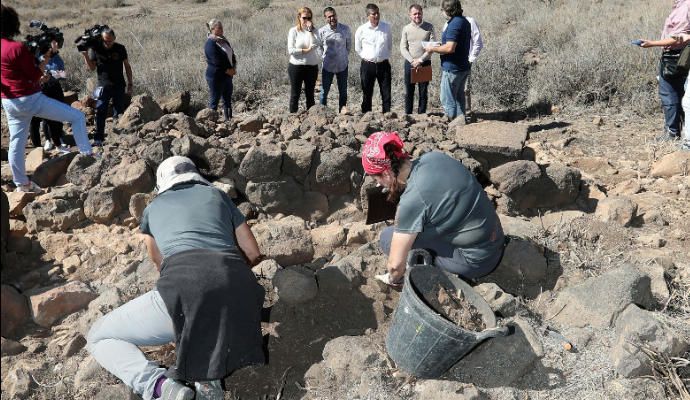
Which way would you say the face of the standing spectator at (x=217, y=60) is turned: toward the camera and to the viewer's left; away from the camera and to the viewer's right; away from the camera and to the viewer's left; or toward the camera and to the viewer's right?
toward the camera and to the viewer's right

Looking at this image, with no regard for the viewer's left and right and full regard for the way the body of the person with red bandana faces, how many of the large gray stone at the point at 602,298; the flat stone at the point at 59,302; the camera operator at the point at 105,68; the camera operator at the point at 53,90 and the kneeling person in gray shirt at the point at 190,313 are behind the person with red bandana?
1

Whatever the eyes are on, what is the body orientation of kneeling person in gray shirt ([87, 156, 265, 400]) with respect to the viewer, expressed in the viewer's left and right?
facing away from the viewer

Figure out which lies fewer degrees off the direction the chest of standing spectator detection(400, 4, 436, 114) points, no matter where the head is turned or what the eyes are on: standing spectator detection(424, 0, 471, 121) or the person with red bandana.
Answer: the person with red bandana

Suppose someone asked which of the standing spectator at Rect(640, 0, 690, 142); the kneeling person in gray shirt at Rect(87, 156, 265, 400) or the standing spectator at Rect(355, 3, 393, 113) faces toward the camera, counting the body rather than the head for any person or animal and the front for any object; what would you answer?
the standing spectator at Rect(355, 3, 393, 113)

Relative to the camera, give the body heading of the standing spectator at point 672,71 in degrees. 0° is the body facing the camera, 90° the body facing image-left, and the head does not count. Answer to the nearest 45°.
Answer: approximately 90°

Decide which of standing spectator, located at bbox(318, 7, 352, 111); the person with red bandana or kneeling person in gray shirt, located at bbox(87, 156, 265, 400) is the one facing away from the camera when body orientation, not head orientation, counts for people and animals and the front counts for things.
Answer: the kneeling person in gray shirt

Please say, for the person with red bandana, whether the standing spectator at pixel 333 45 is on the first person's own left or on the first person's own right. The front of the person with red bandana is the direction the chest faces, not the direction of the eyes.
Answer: on the first person's own right

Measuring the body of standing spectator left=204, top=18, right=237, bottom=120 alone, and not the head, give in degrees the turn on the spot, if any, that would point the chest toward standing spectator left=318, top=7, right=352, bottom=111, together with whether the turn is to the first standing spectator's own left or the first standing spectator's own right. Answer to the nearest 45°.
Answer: approximately 45° to the first standing spectator's own left

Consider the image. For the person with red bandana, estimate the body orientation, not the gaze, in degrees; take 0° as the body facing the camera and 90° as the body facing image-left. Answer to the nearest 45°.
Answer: approximately 90°
